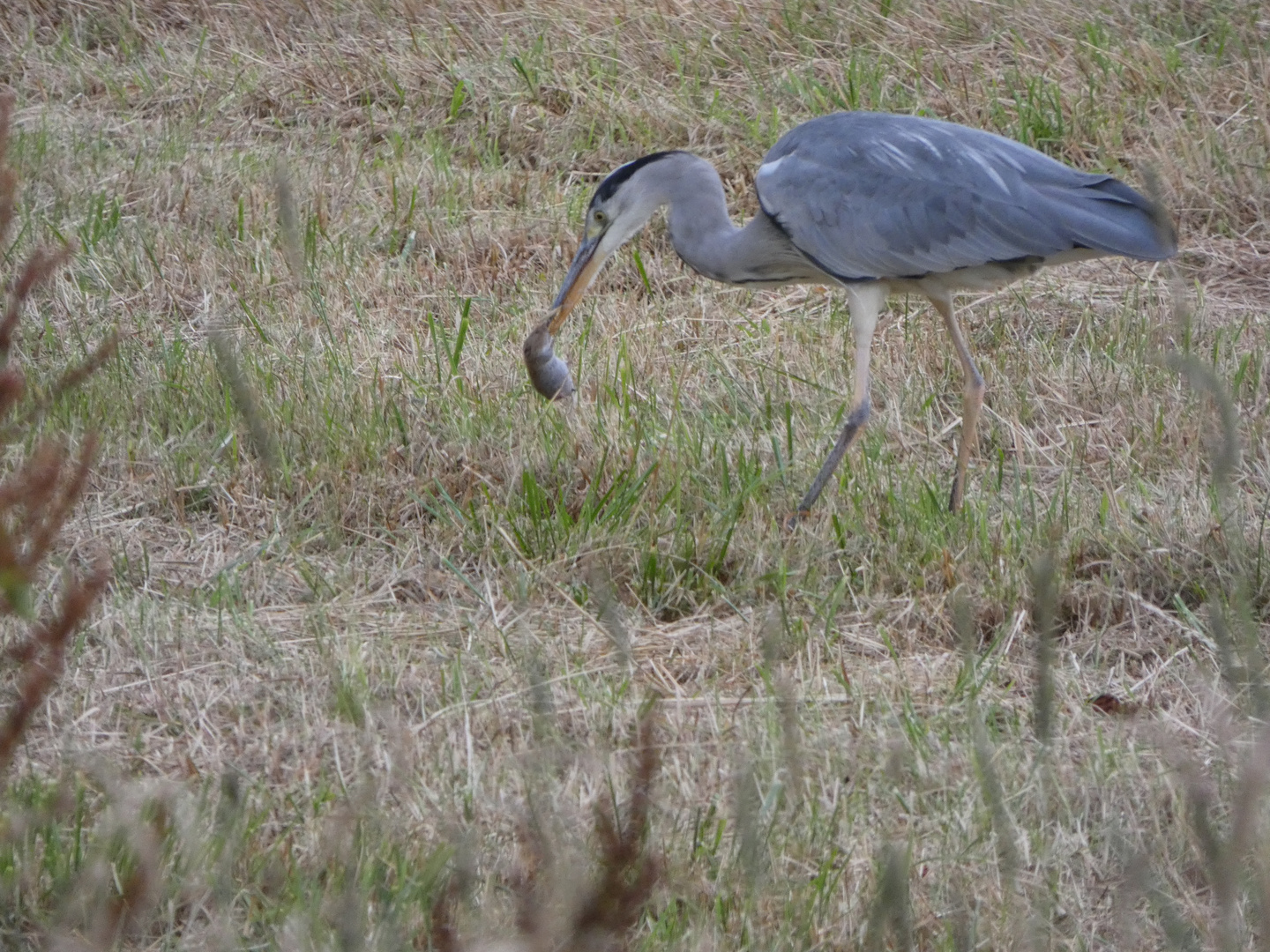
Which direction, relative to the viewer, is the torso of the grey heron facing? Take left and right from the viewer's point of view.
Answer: facing to the left of the viewer
